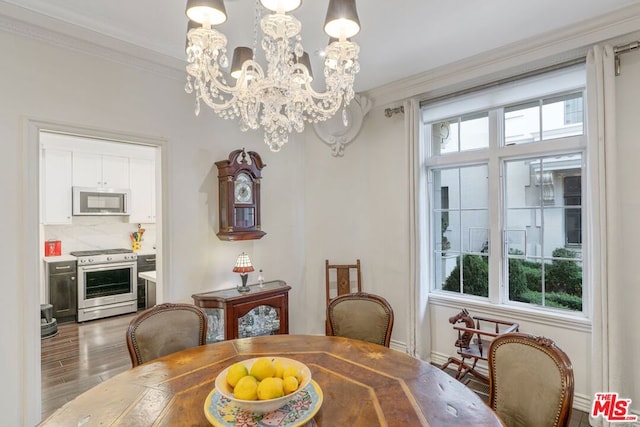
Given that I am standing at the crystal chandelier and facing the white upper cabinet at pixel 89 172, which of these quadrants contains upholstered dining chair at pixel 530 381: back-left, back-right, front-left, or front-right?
back-right

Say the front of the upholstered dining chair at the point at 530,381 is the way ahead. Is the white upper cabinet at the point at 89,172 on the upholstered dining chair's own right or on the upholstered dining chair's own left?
on the upholstered dining chair's own right

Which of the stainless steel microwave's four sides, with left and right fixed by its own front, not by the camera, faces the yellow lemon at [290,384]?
front

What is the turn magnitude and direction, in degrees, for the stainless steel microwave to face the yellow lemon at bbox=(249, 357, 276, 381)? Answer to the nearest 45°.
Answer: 0° — it already faces it

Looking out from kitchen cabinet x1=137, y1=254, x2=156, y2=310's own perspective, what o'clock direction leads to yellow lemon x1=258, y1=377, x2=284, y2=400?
The yellow lemon is roughly at 12 o'clock from the kitchen cabinet.

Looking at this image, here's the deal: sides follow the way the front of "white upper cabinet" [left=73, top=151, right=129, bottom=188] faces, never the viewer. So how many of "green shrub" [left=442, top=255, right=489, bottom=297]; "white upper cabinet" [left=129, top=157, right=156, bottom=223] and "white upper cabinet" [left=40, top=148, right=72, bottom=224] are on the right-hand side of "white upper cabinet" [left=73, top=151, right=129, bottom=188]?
1

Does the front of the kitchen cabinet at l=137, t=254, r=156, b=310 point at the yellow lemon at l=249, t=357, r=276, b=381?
yes

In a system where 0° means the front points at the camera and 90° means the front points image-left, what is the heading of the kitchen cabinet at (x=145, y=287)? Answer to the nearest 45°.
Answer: approximately 0°

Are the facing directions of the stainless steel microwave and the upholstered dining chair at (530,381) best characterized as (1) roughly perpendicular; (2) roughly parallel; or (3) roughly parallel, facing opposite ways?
roughly perpendicular

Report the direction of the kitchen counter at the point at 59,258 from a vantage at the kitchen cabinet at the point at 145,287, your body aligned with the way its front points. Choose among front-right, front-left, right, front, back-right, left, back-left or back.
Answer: right

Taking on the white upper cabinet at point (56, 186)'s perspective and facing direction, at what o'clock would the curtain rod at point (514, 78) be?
The curtain rod is roughly at 11 o'clock from the white upper cabinet.

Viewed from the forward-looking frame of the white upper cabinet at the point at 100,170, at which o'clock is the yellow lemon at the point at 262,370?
The yellow lemon is roughly at 12 o'clock from the white upper cabinet.
